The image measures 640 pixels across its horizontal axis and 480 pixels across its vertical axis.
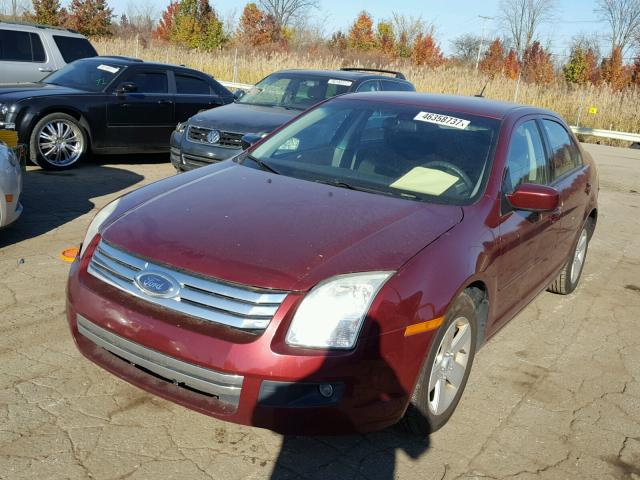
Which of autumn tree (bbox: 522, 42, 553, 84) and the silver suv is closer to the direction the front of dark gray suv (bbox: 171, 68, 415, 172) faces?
the silver suv

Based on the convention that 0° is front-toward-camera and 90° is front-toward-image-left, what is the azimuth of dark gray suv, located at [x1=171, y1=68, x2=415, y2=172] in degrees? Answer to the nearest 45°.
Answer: approximately 45°

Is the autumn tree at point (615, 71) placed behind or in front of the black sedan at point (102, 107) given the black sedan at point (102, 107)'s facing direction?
behind

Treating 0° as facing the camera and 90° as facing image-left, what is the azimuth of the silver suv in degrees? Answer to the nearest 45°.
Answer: approximately 90°
